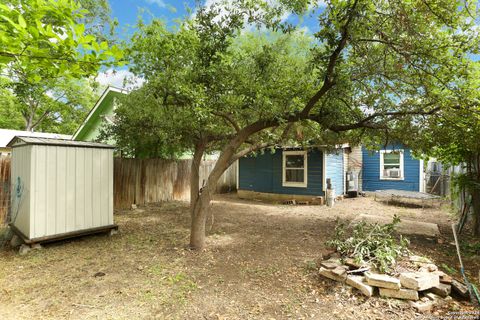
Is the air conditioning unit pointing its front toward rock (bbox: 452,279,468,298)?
yes

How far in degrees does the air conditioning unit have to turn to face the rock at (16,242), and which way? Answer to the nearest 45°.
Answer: approximately 45° to its right

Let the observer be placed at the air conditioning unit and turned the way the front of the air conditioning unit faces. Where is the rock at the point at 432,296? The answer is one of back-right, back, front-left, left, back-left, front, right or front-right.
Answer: front

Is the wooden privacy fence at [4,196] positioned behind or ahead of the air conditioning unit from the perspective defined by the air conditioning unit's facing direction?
ahead

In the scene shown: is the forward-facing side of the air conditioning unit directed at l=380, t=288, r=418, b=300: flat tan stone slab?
yes

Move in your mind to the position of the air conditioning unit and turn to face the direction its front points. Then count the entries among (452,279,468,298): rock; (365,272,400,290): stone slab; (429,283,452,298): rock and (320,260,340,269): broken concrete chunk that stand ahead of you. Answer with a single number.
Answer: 4

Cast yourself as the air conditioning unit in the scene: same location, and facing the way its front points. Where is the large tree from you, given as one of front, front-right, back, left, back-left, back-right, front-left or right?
front

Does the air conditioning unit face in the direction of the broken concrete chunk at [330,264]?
yes

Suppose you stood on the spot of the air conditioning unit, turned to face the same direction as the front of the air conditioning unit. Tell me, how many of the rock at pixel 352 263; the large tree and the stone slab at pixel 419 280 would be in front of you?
3

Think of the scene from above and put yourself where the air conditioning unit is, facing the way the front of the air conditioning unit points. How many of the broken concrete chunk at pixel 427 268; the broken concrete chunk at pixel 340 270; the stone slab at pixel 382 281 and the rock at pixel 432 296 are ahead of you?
4

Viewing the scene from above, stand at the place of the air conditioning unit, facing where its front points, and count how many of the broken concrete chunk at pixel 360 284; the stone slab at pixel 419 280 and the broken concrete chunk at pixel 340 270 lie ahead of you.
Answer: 3

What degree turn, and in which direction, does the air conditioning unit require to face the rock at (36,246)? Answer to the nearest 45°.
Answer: approximately 45° to its right

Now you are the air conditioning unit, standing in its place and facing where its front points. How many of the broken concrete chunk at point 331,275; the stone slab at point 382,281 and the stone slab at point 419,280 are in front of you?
3
